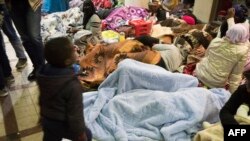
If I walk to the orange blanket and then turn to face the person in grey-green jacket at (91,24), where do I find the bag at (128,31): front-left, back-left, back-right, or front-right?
front-right

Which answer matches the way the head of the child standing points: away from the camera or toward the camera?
away from the camera

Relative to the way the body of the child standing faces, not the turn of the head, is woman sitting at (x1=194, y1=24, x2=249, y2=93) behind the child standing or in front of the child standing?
in front

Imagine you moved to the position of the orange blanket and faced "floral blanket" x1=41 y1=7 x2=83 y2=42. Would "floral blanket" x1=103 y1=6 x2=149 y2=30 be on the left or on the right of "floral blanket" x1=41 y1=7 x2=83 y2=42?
right

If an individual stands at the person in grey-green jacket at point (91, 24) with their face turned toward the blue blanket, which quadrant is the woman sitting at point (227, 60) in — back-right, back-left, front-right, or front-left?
front-left

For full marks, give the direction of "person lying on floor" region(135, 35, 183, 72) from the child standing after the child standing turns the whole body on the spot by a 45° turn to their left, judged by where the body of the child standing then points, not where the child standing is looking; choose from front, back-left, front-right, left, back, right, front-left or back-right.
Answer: front-right

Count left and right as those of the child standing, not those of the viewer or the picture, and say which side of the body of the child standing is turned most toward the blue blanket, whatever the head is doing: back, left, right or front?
front

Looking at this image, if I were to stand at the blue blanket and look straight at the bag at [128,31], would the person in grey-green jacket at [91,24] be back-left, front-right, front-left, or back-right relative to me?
front-left

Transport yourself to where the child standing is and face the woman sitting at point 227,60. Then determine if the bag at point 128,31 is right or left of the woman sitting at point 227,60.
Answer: left

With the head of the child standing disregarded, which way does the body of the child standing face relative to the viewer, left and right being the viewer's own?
facing away from the viewer and to the right of the viewer

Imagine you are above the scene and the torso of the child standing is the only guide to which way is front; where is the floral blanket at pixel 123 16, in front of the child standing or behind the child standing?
in front

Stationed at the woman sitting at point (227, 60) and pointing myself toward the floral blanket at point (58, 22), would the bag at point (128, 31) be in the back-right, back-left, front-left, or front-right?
front-right
